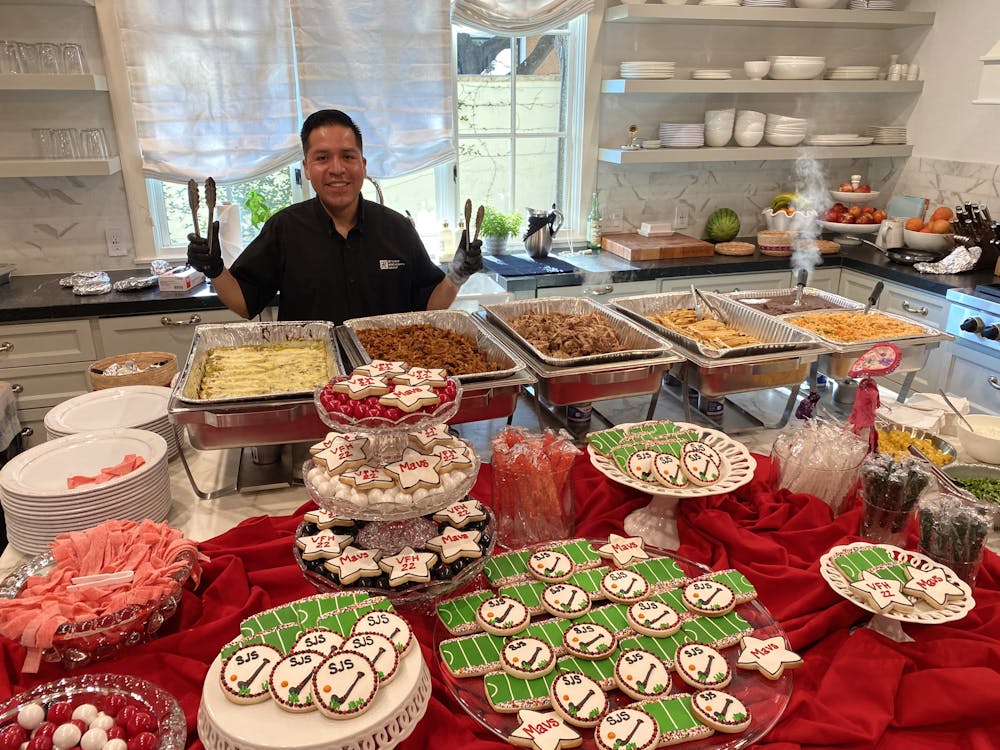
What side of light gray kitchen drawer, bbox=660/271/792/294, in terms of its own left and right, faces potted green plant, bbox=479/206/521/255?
right

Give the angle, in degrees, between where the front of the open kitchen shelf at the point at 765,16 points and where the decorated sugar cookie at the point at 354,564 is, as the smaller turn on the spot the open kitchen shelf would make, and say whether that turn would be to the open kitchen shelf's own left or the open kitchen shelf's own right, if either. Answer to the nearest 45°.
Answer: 0° — it already faces it

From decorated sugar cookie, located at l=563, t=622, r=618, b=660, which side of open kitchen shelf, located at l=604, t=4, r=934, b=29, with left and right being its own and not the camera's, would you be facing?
front

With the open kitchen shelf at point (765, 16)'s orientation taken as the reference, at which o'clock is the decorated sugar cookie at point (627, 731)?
The decorated sugar cookie is roughly at 12 o'clock from the open kitchen shelf.

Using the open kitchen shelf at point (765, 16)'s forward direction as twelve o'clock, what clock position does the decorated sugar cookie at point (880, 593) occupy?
The decorated sugar cookie is roughly at 12 o'clock from the open kitchen shelf.

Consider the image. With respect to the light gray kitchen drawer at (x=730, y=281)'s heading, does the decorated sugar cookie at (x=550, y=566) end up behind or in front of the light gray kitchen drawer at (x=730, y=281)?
in front

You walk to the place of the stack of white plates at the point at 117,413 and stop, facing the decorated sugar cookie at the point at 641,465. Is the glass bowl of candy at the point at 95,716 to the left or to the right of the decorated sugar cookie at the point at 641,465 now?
right

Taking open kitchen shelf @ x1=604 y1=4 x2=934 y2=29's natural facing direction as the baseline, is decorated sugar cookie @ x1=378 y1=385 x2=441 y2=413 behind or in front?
in front

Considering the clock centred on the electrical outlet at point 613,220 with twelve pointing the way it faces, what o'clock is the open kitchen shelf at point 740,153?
The open kitchen shelf is roughly at 9 o'clock from the electrical outlet.

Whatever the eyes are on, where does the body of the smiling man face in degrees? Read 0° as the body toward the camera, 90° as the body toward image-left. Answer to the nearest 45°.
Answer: approximately 0°

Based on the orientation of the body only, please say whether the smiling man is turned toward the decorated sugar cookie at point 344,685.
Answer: yes

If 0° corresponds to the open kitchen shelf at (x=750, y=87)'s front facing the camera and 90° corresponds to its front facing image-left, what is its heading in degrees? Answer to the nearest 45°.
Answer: approximately 0°
